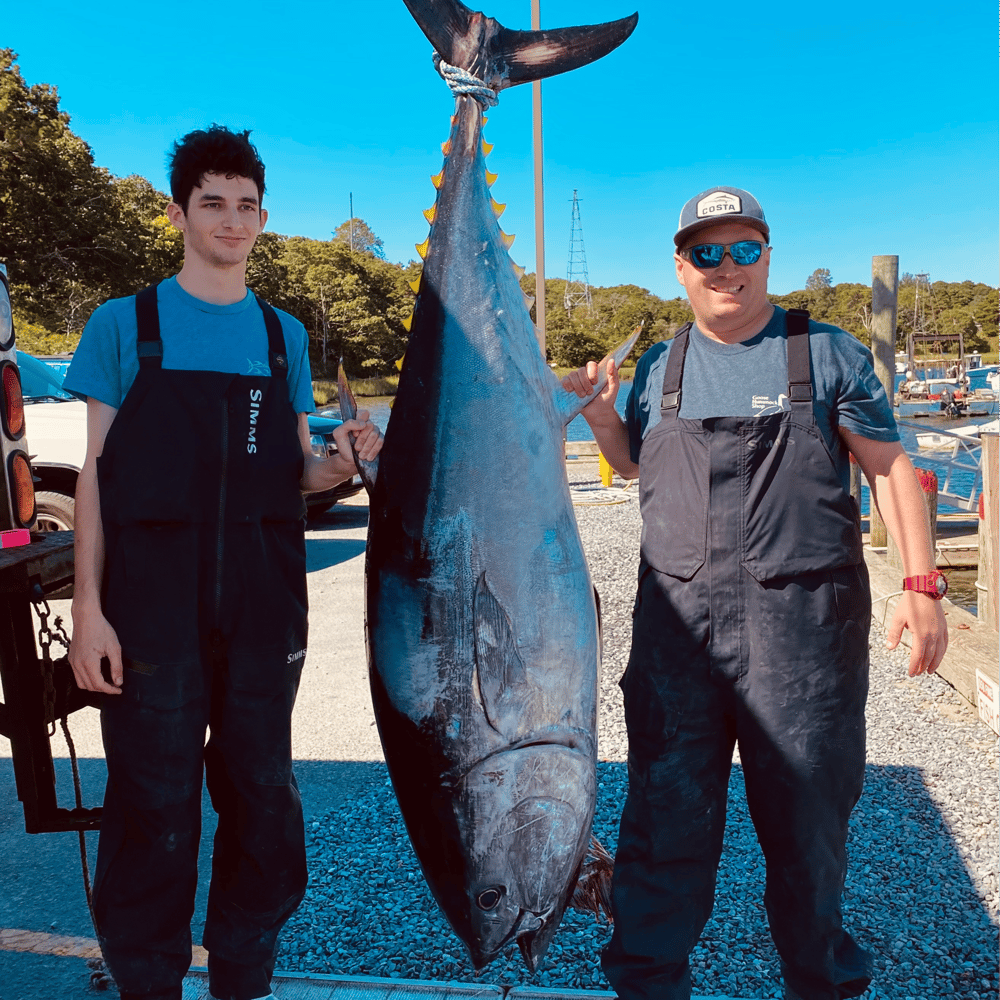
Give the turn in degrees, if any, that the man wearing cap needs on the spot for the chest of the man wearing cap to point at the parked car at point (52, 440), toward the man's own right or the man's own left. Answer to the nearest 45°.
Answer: approximately 135° to the man's own right

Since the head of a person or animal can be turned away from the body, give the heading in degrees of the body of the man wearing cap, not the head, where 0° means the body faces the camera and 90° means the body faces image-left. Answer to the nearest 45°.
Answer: approximately 0°

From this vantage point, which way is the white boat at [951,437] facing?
to the viewer's right

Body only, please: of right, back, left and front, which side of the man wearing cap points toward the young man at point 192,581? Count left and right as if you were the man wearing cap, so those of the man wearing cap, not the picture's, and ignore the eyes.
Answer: right

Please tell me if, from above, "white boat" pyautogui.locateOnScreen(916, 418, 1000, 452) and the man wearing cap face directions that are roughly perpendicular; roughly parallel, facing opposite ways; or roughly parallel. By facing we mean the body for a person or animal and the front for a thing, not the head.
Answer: roughly perpendicular

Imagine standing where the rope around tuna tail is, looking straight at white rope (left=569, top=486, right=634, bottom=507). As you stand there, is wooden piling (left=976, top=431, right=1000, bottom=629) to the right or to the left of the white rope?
right

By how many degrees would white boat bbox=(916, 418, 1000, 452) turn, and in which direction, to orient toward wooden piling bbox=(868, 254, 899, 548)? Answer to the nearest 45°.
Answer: approximately 90° to its right

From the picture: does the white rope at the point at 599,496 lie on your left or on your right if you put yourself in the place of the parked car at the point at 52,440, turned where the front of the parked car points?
on your left
